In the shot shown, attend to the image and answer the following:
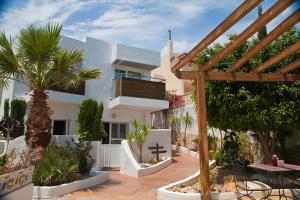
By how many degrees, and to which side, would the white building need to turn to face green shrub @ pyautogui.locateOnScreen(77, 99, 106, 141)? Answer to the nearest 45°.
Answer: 0° — it already faces it

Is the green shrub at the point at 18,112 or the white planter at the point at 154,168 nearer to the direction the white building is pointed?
the white planter

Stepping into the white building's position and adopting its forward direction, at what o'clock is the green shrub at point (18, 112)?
The green shrub is roughly at 4 o'clock from the white building.

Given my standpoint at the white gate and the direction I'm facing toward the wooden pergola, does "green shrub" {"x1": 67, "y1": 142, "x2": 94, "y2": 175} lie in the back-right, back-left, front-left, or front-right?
front-right

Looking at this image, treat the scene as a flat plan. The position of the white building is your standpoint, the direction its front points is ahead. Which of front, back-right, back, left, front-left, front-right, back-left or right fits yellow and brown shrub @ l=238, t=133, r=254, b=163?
front

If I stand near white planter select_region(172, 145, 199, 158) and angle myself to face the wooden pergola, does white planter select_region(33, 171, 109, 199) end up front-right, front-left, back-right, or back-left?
front-right

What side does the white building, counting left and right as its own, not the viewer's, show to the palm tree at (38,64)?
front

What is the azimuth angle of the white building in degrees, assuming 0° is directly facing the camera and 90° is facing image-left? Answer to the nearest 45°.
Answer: approximately 315°

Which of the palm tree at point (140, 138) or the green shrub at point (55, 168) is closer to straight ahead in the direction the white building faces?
the palm tree

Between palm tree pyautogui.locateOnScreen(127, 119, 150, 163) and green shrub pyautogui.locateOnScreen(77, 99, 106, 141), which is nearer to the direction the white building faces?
the palm tree

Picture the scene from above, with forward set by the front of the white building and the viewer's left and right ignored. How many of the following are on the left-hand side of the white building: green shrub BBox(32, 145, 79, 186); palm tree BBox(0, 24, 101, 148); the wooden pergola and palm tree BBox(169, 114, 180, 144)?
1

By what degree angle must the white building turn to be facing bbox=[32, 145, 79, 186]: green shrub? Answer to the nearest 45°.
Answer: approximately 45° to its right

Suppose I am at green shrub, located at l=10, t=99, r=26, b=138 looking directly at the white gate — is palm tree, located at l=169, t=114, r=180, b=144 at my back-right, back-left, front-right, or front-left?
front-left

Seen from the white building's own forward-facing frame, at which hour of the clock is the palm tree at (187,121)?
The palm tree is roughly at 10 o'clock from the white building.
